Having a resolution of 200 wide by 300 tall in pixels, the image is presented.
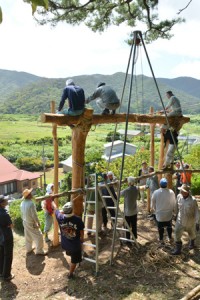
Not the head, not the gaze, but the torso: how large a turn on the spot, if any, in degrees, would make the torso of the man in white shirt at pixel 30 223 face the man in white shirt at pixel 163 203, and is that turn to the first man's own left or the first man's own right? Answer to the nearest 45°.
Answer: approximately 45° to the first man's own right

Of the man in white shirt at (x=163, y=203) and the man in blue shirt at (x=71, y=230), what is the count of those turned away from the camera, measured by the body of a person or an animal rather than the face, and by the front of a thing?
2

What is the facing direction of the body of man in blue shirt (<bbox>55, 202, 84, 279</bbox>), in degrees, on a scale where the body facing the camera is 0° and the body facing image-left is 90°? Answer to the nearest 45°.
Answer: approximately 180°

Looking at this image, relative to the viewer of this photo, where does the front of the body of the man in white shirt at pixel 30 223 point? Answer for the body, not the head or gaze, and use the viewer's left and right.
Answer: facing away from the viewer and to the right of the viewer

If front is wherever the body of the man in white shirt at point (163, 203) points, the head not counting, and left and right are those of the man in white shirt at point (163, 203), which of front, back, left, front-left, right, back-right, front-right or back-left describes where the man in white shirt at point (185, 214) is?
back-right

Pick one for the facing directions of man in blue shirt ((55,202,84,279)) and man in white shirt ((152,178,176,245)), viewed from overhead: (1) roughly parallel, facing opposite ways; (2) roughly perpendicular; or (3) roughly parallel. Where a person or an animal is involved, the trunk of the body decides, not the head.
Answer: roughly parallel

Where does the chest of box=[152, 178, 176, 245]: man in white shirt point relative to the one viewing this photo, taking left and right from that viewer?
facing away from the viewer
